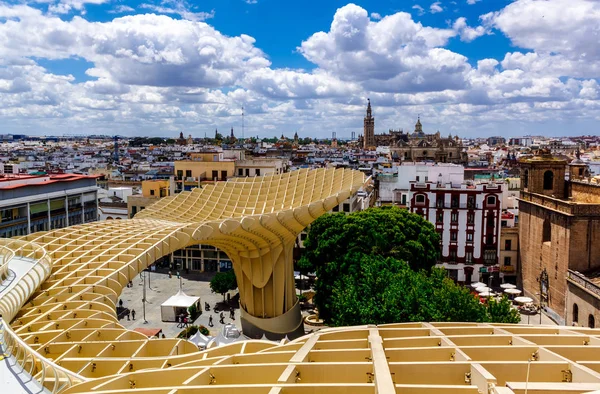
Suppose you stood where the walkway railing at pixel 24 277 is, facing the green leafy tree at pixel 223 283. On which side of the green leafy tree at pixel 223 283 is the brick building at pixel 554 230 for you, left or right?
right

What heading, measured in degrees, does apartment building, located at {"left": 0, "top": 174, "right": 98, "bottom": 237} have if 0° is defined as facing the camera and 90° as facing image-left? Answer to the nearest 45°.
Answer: approximately 315°

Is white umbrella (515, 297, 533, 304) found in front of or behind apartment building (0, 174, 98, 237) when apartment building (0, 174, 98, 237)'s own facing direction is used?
in front

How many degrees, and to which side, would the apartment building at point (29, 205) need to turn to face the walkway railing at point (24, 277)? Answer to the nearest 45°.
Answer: approximately 45° to its right

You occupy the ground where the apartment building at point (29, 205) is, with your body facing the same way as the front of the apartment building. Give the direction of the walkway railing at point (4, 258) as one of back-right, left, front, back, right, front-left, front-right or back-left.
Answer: front-right

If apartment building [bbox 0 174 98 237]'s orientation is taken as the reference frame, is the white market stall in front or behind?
in front
